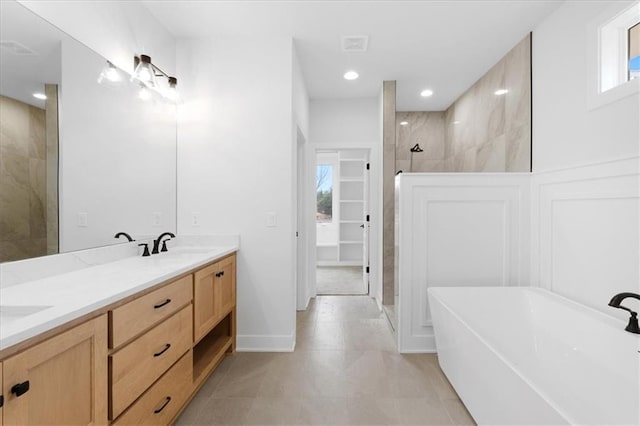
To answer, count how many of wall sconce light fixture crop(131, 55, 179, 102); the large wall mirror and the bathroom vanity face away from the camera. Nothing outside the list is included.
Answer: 0

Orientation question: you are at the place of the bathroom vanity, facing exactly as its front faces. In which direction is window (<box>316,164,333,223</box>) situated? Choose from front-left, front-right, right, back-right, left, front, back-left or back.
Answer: left

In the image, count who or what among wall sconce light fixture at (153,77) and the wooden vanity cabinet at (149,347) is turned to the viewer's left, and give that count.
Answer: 0

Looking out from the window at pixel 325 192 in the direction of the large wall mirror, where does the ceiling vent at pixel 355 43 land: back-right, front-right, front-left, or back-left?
front-left

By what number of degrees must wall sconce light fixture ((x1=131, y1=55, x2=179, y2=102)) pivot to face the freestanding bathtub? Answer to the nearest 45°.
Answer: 0° — it already faces it

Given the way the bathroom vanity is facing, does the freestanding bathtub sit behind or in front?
in front

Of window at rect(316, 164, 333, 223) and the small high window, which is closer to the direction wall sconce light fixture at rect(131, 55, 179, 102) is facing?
the small high window

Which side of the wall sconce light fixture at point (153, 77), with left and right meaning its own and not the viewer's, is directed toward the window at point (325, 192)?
left

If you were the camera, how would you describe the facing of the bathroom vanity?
facing the viewer and to the right of the viewer

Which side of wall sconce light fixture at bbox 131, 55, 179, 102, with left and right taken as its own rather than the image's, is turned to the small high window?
front

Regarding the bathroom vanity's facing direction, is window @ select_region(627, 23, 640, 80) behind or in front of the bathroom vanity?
in front

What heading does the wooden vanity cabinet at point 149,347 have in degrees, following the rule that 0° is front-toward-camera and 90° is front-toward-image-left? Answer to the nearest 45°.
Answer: approximately 315°
